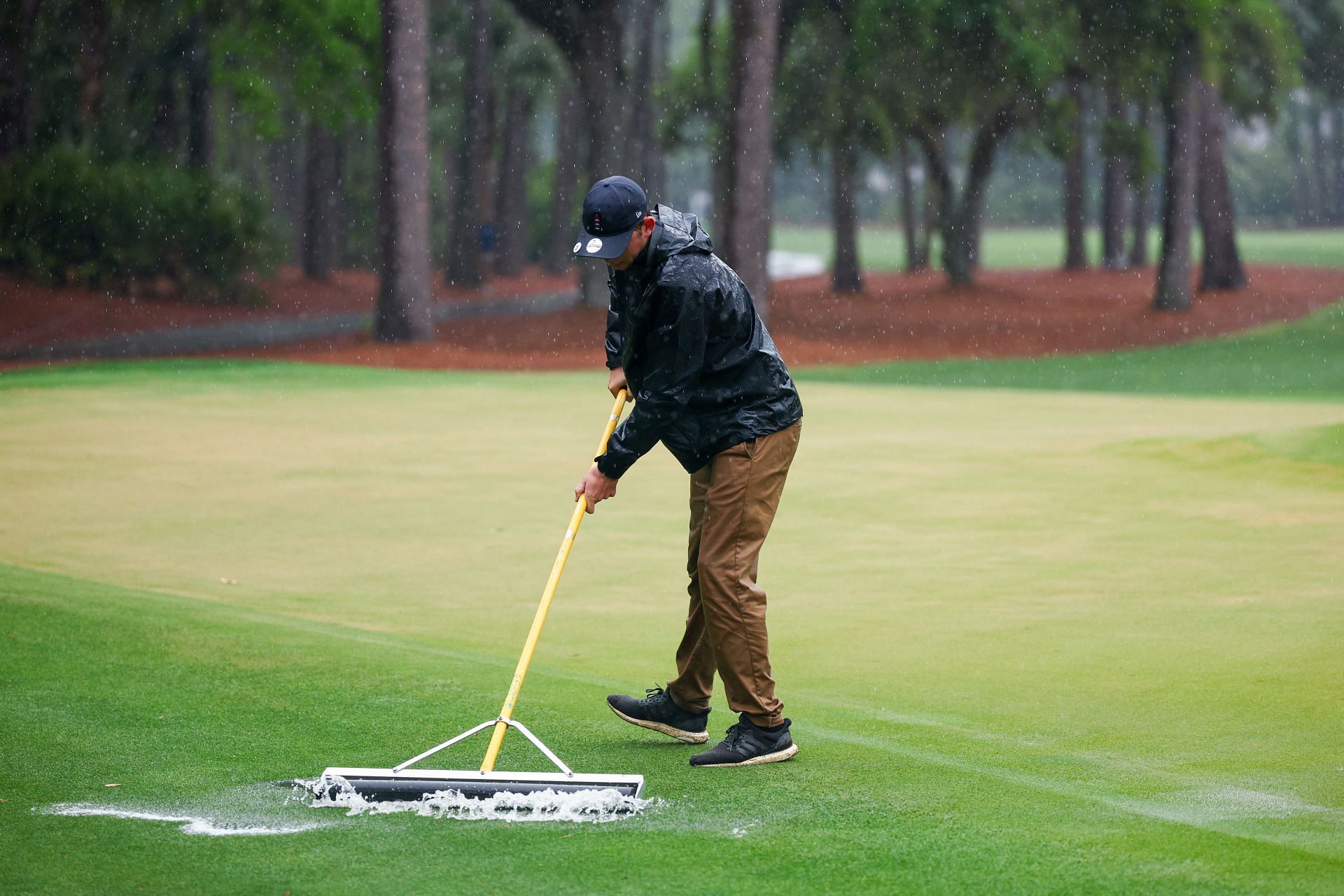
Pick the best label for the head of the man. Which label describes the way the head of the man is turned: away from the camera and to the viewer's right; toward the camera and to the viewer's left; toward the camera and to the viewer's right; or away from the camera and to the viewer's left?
toward the camera and to the viewer's left

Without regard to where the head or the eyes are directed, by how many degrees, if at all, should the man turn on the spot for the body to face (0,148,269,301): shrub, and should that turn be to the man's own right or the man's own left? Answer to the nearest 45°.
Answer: approximately 90° to the man's own right

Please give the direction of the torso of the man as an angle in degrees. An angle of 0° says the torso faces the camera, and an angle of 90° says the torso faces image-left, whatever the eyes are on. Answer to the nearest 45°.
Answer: approximately 90°

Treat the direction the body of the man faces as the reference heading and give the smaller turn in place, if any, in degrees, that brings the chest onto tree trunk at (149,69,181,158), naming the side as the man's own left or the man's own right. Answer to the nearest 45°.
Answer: approximately 90° to the man's own right
